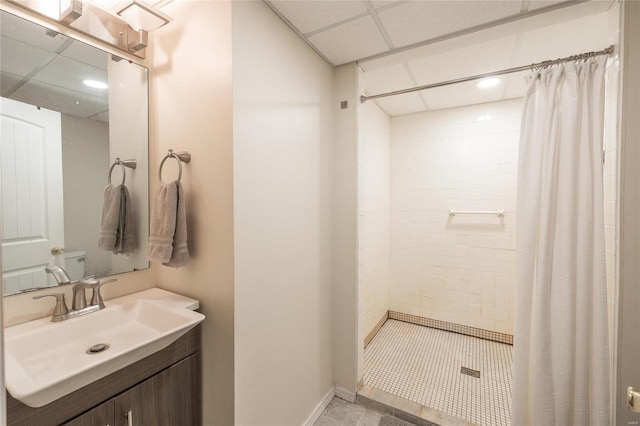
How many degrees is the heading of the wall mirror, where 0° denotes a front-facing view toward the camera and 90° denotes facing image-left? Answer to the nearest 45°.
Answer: approximately 315°

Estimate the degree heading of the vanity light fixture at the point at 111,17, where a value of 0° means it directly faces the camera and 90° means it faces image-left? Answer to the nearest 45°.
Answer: approximately 315°

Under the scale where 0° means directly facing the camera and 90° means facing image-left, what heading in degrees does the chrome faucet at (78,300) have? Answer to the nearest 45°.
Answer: approximately 315°

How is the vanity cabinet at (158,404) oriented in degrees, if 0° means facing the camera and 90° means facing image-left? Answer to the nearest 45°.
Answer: approximately 315°

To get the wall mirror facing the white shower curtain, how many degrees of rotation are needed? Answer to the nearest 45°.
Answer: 0° — it already faces it
